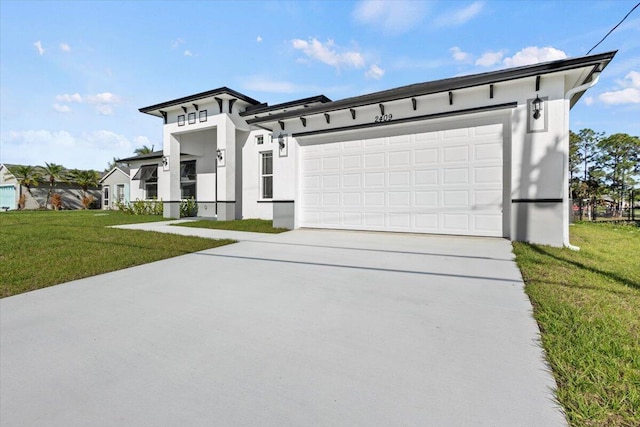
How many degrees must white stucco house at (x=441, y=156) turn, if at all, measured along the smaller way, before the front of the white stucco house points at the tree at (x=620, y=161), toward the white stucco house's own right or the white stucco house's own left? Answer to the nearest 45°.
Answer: approximately 180°

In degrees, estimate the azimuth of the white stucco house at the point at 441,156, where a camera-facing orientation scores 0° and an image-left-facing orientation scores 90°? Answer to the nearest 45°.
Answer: approximately 45°

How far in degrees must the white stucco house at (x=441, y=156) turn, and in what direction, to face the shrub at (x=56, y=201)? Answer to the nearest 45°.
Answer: approximately 90° to its right

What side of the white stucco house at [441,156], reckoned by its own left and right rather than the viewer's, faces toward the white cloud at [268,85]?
back

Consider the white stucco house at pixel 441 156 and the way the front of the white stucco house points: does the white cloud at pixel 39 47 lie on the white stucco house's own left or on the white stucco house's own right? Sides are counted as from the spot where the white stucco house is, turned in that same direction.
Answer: on the white stucco house's own right

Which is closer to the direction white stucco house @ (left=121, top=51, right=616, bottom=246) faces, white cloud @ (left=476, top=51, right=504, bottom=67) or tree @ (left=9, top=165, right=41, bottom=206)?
the tree

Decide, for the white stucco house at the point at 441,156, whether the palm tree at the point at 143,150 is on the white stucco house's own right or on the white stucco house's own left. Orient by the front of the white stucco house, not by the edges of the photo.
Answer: on the white stucco house's own right

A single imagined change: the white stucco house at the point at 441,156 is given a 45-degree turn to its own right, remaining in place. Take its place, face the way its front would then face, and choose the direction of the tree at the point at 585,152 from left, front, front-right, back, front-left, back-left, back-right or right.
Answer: back-right

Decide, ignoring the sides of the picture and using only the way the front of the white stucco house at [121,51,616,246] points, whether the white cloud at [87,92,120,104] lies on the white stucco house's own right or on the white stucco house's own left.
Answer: on the white stucco house's own right

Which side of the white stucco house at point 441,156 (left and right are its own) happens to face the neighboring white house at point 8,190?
right
